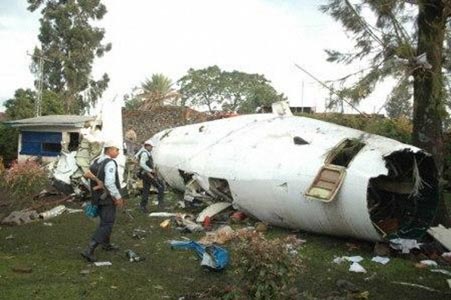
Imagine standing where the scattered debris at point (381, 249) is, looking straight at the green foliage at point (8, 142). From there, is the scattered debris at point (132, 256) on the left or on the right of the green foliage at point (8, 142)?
left

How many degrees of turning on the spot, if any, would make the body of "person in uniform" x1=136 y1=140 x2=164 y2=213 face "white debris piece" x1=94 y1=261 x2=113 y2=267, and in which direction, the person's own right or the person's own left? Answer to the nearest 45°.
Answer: approximately 90° to the person's own right

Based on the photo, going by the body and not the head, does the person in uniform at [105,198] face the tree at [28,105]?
no

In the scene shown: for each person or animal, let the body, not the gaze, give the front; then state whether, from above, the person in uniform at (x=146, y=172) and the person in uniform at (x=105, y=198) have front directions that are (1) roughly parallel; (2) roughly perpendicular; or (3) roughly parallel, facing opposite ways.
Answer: roughly parallel
